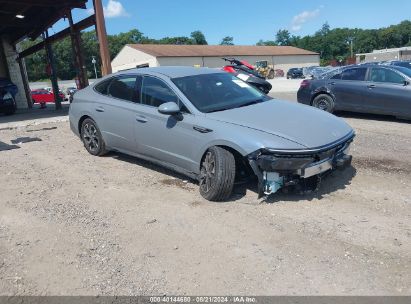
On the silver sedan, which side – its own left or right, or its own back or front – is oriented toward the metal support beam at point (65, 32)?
back

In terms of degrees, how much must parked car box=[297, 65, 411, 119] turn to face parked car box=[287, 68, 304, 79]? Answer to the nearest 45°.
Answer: approximately 90° to its left

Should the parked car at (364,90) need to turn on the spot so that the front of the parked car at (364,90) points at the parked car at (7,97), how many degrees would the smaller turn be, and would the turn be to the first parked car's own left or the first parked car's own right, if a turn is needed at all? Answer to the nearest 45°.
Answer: approximately 180°

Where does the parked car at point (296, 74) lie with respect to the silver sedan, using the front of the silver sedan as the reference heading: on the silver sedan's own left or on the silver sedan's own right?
on the silver sedan's own left

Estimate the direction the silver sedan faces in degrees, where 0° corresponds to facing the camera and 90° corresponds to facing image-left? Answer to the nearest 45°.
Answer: approximately 315°

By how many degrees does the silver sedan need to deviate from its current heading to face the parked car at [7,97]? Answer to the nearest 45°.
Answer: approximately 180°

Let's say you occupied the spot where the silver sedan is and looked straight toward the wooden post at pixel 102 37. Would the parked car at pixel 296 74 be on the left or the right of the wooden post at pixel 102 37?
right

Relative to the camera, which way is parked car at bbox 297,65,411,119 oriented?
to the viewer's right

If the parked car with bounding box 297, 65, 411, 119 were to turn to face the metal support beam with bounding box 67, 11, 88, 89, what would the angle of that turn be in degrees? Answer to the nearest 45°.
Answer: approximately 180°

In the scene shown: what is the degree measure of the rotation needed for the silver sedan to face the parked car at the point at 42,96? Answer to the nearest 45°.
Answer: approximately 180°
